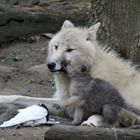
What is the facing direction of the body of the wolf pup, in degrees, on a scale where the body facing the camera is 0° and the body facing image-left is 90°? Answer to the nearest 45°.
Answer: approximately 90°

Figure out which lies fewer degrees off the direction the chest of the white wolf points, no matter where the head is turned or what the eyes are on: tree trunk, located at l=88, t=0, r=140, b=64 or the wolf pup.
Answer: the wolf pup

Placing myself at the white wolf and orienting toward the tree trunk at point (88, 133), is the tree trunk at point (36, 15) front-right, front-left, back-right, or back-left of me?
back-right

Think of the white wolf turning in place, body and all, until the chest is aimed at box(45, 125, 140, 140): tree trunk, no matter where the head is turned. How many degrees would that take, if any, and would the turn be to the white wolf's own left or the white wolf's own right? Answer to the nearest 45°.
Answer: approximately 45° to the white wolf's own left

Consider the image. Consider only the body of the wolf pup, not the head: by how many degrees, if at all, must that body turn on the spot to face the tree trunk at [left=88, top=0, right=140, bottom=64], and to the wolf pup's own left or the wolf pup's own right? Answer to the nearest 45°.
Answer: approximately 90° to the wolf pup's own right

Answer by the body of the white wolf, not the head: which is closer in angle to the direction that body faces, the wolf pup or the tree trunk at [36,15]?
the wolf pup

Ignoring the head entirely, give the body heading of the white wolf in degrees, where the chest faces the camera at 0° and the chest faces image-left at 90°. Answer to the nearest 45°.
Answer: approximately 45°

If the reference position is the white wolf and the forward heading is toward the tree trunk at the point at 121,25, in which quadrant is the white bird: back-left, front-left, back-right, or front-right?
back-left

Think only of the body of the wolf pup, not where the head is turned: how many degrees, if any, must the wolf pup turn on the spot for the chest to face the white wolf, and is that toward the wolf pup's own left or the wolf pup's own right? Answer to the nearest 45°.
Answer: approximately 90° to the wolf pup's own right

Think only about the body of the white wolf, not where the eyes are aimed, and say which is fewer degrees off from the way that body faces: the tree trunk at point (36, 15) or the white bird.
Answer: the white bird
